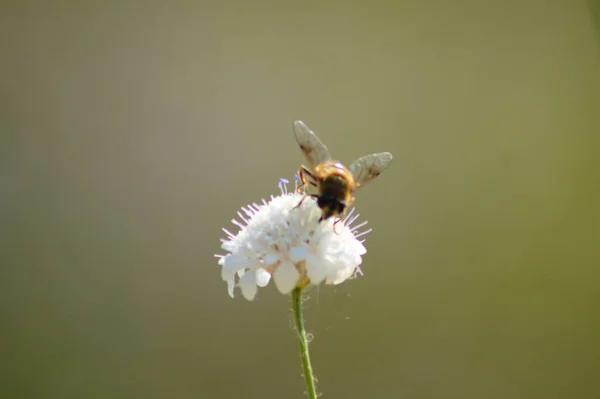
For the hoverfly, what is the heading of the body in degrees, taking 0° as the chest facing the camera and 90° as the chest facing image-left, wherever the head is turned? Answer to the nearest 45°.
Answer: approximately 0°
